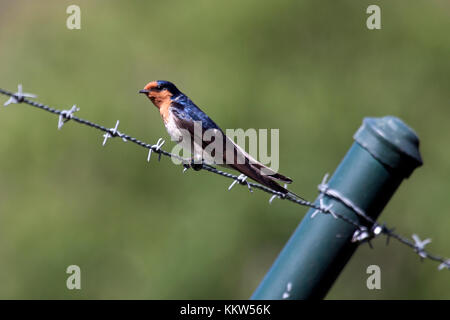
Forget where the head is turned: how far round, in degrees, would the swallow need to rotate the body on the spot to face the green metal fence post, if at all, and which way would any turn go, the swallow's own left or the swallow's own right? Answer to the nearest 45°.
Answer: approximately 135° to the swallow's own left

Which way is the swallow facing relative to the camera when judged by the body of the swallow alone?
to the viewer's left
